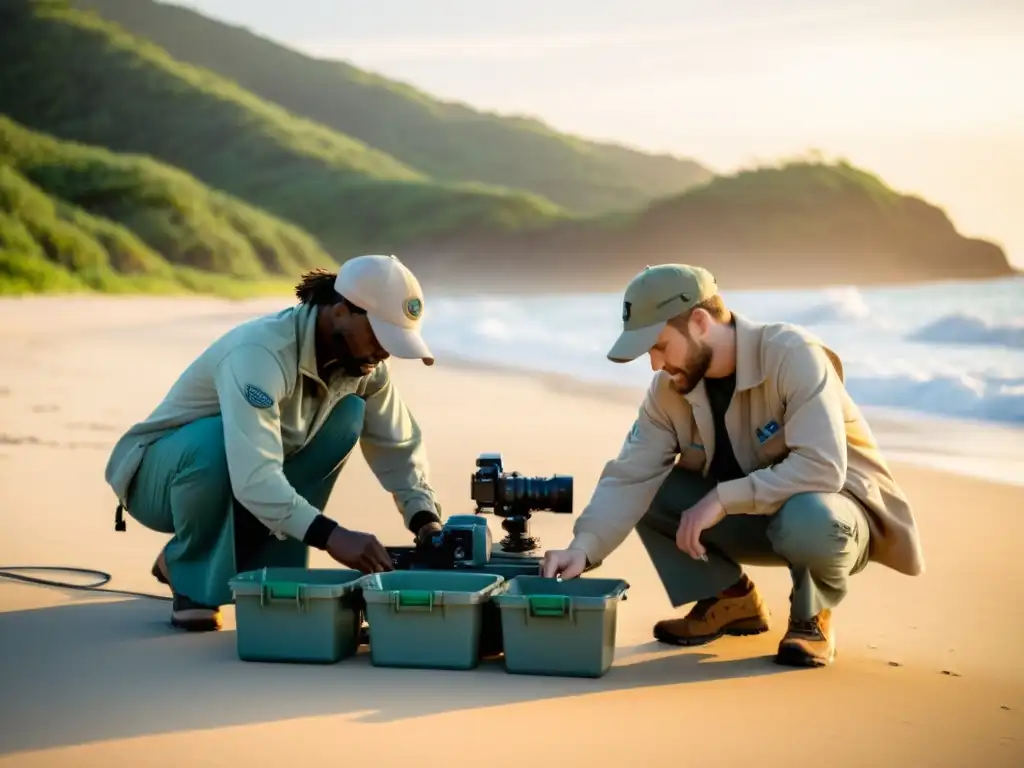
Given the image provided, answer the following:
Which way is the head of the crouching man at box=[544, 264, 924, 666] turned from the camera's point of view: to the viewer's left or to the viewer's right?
to the viewer's left

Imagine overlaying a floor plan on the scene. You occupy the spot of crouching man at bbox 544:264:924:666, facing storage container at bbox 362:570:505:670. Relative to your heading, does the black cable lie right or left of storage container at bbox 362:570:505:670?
right

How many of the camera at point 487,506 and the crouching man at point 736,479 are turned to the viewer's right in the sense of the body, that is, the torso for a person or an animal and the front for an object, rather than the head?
1

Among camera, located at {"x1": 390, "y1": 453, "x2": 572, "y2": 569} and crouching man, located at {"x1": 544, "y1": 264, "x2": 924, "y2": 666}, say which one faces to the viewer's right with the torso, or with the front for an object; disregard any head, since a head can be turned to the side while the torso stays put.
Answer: the camera

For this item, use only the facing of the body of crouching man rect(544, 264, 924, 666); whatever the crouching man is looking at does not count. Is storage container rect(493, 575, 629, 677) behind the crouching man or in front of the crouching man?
in front

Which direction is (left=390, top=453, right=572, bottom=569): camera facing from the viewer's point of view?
to the viewer's right

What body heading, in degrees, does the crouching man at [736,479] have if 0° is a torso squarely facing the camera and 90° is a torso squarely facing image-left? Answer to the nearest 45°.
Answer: approximately 45°

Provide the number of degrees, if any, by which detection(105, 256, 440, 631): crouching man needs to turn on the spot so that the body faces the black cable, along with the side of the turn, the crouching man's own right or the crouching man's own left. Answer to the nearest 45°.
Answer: approximately 180°

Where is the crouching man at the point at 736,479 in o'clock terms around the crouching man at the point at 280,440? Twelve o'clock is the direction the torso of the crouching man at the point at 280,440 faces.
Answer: the crouching man at the point at 736,479 is roughly at 11 o'clock from the crouching man at the point at 280,440.

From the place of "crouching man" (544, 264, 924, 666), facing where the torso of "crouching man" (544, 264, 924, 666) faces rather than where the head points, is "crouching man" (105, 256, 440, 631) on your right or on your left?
on your right

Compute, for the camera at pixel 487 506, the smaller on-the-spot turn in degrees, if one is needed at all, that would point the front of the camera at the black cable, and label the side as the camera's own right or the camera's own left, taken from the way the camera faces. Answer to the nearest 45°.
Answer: approximately 135° to the camera's own left

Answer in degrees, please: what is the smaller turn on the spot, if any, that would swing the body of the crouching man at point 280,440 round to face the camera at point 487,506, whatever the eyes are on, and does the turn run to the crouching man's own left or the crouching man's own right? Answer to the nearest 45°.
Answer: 0° — they already face it

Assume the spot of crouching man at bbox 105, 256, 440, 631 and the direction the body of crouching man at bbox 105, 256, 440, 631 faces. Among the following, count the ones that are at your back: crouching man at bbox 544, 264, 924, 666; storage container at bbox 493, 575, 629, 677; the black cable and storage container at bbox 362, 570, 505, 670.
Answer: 1

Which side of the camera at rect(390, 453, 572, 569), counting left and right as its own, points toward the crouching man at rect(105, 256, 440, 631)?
back

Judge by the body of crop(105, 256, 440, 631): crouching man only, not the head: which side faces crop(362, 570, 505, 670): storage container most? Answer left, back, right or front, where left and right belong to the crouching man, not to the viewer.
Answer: front

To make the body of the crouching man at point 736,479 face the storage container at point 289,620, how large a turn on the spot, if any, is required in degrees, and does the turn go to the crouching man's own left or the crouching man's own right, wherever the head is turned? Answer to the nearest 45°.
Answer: approximately 45° to the crouching man's own right
